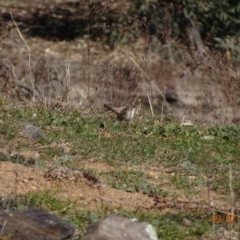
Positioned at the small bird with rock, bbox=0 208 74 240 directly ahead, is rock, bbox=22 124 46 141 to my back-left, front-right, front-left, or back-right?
front-right

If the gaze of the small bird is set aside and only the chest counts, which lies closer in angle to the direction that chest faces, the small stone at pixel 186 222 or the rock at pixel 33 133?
the small stone

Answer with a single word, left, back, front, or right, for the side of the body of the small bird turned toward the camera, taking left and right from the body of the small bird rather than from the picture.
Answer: right

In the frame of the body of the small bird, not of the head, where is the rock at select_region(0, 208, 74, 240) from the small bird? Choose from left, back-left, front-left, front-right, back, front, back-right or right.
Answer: right

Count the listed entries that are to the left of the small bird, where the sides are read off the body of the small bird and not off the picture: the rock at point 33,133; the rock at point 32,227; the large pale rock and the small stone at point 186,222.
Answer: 0

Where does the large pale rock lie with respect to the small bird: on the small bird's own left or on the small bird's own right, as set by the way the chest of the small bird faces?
on the small bird's own right

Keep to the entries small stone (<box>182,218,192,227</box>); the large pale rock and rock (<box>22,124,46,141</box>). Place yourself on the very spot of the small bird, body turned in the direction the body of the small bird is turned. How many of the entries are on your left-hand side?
0

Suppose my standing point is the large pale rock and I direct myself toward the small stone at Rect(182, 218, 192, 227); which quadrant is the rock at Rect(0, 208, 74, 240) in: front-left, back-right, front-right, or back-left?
back-left

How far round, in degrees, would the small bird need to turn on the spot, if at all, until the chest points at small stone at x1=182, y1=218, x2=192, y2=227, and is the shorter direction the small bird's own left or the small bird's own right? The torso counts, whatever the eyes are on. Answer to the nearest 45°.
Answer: approximately 90° to the small bird's own right

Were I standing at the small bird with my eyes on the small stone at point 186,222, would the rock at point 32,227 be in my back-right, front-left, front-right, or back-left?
front-right

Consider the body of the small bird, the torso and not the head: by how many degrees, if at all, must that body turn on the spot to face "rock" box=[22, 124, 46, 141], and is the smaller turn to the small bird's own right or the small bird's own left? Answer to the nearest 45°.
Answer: approximately 135° to the small bird's own right
